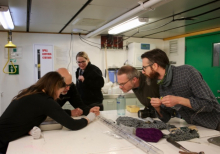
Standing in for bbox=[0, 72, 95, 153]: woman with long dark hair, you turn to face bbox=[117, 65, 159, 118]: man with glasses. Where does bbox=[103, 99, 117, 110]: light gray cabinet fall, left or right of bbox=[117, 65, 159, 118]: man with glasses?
left

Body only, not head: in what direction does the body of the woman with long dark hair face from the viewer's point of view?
to the viewer's right

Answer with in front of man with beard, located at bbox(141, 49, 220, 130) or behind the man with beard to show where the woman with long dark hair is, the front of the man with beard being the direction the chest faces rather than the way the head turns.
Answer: in front

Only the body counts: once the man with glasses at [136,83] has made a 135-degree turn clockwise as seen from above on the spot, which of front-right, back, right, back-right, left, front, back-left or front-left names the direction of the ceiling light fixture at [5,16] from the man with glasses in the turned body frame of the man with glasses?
back-left

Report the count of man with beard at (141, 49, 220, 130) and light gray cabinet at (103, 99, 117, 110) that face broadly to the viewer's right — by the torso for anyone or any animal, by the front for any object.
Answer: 0

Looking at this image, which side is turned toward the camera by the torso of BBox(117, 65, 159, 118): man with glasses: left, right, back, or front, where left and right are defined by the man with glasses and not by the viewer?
left

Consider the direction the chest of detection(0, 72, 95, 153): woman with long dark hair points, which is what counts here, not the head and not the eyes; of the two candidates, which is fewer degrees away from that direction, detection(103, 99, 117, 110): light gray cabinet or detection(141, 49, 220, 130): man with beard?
the man with beard

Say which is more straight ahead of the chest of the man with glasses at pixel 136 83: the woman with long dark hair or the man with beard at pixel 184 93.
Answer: the woman with long dark hair

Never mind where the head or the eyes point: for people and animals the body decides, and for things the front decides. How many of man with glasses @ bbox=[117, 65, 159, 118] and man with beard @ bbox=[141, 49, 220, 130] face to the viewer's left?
2
